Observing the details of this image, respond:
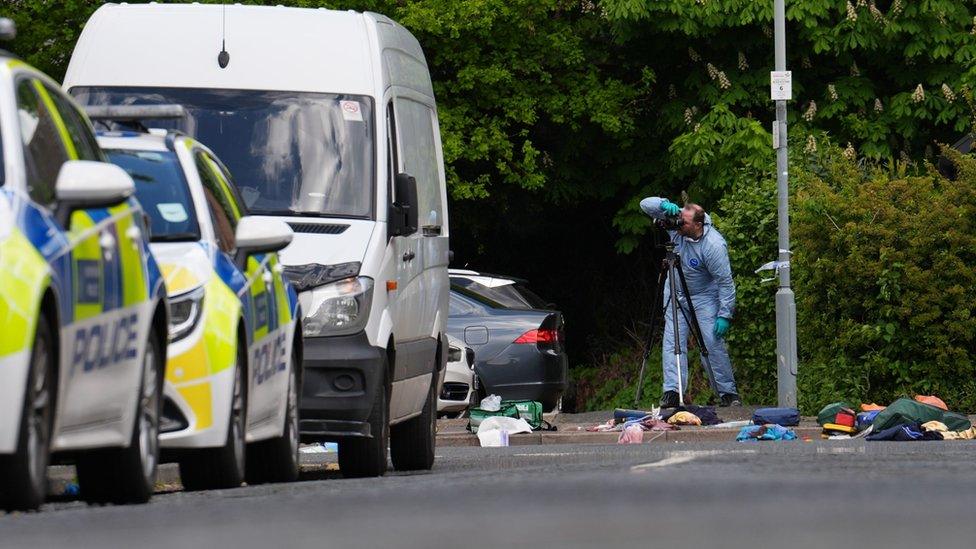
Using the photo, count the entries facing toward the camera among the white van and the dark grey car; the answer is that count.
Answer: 1

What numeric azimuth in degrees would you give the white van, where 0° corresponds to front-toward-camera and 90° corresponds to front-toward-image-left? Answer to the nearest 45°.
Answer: approximately 0°

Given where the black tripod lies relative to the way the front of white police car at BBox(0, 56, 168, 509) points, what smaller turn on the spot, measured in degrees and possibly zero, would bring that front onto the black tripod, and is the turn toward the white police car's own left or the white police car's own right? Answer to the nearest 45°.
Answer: approximately 180°

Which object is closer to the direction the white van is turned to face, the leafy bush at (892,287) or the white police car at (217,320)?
the white police car

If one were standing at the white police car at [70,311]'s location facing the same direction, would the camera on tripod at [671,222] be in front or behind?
behind
